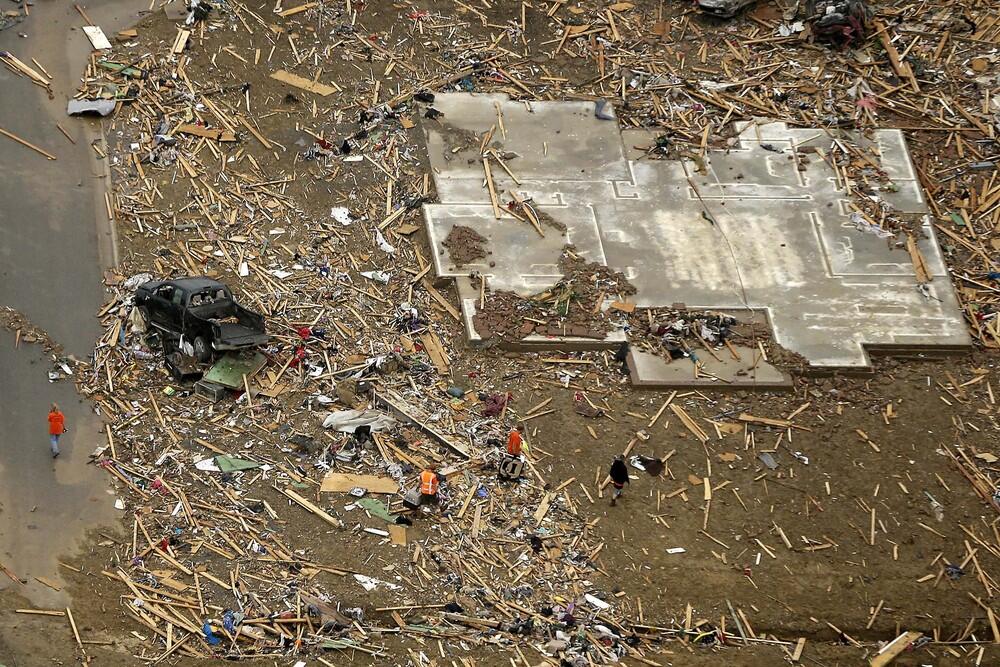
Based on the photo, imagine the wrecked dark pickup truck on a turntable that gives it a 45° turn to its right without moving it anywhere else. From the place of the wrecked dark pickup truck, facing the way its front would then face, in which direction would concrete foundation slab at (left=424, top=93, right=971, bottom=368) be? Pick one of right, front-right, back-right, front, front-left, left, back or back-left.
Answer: right

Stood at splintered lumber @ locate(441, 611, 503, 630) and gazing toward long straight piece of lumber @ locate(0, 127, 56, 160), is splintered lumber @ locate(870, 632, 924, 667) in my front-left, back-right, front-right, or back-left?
back-right

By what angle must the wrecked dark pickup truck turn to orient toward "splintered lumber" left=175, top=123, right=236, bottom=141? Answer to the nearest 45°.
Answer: approximately 45° to its right

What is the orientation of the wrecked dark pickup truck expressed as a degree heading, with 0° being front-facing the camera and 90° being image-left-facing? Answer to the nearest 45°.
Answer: approximately 135°

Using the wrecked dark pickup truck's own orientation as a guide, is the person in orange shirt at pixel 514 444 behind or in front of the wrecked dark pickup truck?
behind

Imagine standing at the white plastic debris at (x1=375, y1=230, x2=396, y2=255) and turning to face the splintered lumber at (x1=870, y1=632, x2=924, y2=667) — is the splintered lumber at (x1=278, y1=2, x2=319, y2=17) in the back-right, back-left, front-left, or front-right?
back-left

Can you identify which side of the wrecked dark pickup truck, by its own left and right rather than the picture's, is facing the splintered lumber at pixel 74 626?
left

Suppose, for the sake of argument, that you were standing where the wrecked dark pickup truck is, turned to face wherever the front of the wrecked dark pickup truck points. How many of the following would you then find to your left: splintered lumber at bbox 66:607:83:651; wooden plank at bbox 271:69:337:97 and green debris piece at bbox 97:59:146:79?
1

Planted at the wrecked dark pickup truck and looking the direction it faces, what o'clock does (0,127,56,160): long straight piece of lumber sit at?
The long straight piece of lumber is roughly at 1 o'clock from the wrecked dark pickup truck.

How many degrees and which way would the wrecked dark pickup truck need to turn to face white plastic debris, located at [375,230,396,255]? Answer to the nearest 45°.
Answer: approximately 90° to its right

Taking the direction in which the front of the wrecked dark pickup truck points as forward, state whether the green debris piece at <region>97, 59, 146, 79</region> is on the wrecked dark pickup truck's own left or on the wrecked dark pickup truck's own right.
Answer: on the wrecked dark pickup truck's own right

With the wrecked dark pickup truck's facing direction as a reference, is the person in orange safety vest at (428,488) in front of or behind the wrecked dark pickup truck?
behind

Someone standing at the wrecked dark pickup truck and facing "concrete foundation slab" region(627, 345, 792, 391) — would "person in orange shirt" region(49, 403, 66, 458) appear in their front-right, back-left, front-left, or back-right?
back-right

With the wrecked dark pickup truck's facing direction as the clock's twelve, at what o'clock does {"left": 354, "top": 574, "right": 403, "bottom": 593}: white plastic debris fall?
The white plastic debris is roughly at 7 o'clock from the wrecked dark pickup truck.

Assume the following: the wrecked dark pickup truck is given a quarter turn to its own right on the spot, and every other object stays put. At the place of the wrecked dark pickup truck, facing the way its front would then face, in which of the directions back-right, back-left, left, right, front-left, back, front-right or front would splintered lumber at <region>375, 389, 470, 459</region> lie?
right

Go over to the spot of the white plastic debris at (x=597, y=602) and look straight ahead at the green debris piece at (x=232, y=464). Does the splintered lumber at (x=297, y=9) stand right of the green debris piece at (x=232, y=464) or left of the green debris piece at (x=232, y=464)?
right

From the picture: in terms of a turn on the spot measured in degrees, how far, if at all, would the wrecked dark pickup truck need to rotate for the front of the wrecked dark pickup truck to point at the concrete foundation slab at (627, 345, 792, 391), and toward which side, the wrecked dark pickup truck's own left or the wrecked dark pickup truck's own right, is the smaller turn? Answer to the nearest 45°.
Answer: approximately 135° to the wrecked dark pickup truck's own right

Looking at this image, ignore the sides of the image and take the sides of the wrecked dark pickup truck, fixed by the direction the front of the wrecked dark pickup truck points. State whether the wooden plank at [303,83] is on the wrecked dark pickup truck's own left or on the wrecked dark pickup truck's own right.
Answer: on the wrecked dark pickup truck's own right

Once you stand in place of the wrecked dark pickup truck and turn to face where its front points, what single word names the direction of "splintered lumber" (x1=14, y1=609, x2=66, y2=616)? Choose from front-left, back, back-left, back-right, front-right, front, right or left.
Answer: left
